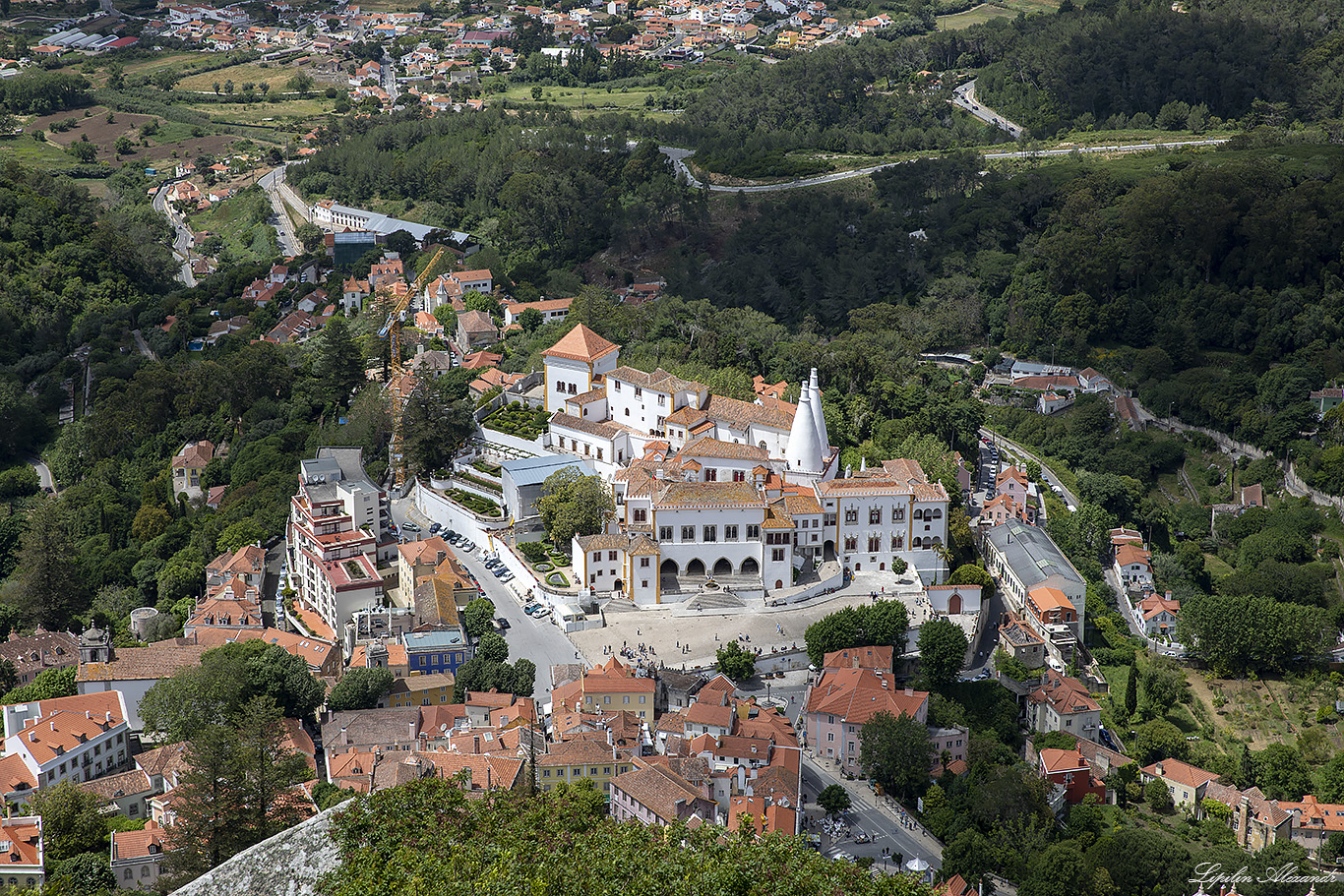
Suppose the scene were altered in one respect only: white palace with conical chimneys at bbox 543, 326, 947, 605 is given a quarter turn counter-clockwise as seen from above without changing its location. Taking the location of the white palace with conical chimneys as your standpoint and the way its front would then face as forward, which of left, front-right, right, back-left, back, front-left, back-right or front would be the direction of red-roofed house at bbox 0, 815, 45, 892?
back-right

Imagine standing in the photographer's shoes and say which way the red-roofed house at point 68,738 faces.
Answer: facing the viewer and to the right of the viewer

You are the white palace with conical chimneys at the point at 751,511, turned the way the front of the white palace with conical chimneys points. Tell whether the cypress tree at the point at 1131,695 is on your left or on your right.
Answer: on your left

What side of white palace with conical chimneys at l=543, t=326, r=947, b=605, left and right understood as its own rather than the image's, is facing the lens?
front

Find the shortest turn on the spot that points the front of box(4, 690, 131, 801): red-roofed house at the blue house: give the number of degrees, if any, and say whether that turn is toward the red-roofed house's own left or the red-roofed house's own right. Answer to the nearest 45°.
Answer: approximately 45° to the red-roofed house's own left

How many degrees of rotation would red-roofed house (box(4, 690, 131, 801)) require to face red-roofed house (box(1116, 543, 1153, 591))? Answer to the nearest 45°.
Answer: approximately 45° to its left

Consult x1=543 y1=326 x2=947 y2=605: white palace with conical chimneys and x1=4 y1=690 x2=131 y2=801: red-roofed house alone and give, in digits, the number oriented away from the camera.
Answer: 0
